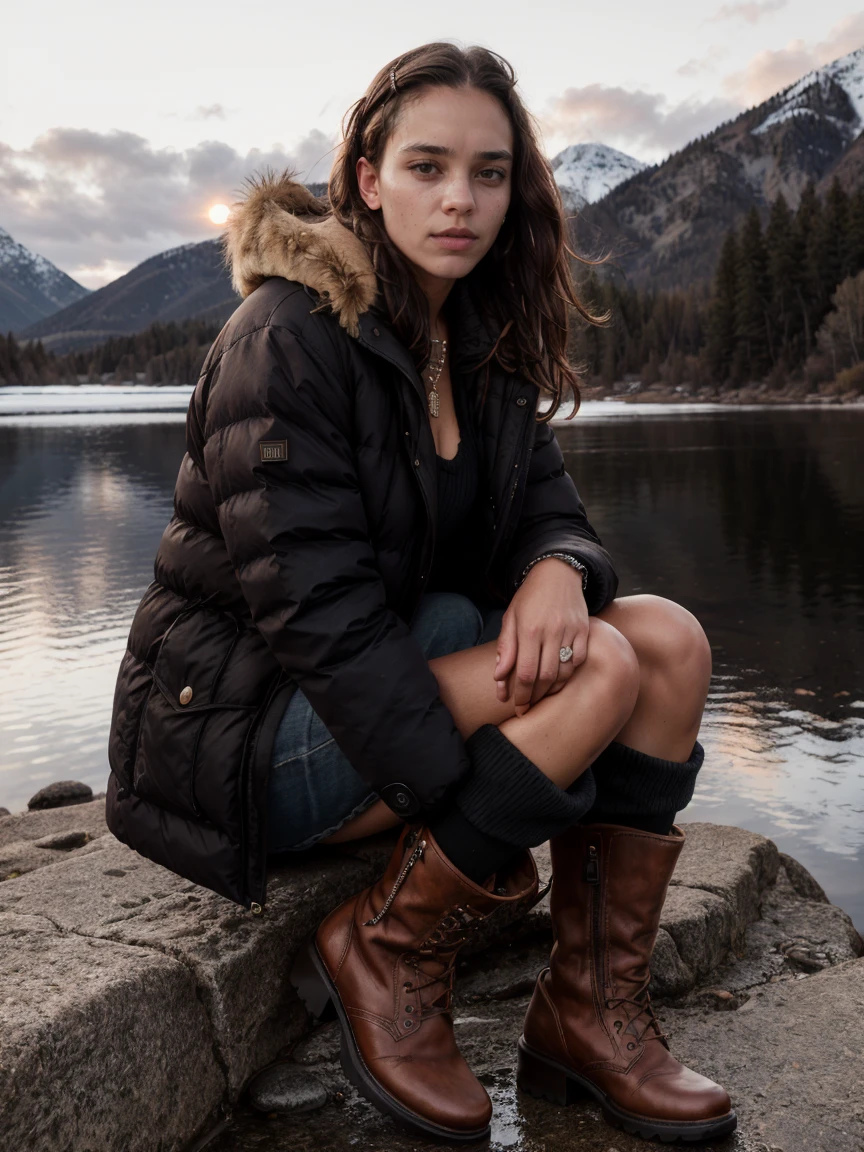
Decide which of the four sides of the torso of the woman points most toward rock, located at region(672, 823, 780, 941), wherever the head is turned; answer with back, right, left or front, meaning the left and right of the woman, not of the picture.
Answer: left

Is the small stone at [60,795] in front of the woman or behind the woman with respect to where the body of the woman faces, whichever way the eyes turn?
behind

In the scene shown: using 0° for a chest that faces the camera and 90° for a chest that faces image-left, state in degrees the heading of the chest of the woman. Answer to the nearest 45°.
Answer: approximately 315°

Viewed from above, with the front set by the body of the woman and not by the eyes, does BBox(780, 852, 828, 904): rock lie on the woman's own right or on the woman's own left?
on the woman's own left
